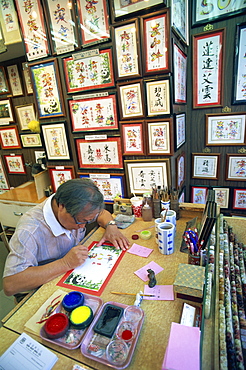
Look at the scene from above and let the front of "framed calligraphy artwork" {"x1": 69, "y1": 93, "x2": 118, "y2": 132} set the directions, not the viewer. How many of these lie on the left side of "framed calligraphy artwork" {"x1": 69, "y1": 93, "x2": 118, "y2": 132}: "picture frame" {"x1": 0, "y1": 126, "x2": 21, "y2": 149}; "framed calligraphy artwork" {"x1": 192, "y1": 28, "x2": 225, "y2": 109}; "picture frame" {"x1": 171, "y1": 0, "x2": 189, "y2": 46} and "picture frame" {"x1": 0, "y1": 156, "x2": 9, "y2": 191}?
2

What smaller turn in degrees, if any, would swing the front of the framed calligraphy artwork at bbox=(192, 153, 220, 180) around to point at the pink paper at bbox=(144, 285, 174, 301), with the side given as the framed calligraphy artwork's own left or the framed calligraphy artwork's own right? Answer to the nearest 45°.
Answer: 0° — it already faces it

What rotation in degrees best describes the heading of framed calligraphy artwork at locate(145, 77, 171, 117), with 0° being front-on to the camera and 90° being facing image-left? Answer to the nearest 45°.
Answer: approximately 0°

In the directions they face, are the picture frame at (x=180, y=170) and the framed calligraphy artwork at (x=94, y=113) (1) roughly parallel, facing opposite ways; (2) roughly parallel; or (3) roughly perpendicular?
roughly perpendicular

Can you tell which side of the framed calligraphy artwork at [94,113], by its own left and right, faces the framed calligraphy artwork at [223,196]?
left

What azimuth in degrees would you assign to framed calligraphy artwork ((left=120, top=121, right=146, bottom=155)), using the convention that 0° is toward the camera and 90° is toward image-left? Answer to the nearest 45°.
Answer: approximately 0°

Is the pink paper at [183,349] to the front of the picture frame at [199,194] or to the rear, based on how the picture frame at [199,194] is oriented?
to the front

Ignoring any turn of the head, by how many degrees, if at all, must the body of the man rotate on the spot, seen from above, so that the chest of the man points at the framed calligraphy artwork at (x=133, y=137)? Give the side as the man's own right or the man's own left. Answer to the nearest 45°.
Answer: approximately 90° to the man's own left

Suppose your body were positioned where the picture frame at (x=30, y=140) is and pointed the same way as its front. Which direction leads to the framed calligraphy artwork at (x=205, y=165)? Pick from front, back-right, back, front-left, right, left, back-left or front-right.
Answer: front-left
